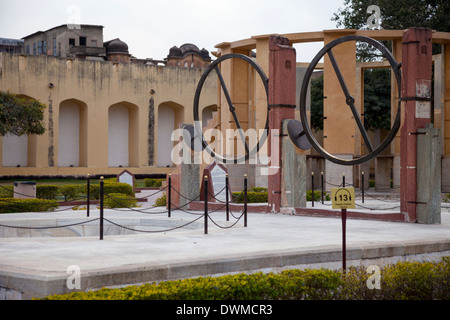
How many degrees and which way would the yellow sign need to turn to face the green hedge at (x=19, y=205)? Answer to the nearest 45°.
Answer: approximately 135° to its right

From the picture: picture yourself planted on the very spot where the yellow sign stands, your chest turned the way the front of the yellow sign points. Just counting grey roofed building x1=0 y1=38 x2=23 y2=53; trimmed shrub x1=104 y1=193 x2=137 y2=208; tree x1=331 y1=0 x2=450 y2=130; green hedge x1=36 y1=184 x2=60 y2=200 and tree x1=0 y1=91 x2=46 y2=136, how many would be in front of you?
0

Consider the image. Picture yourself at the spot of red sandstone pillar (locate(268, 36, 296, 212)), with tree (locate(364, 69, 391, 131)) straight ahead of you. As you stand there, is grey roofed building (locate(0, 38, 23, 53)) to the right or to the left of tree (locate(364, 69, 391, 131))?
left

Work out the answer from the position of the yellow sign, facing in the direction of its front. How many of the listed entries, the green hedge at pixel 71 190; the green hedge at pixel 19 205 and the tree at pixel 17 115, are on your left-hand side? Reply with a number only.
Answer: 0

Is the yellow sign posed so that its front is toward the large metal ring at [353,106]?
no

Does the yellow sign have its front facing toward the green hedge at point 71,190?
no

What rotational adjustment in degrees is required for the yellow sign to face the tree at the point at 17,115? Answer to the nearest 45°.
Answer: approximately 135° to its right

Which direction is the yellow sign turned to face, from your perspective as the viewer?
facing the viewer

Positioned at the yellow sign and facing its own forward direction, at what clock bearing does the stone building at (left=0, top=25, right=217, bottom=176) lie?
The stone building is roughly at 5 o'clock from the yellow sign.

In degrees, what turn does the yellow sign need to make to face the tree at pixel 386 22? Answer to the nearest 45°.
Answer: approximately 180°

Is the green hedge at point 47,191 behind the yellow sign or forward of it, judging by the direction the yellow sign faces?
behind

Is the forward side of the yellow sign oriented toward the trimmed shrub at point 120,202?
no

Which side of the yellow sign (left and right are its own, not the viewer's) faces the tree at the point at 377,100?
back

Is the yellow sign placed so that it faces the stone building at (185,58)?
no

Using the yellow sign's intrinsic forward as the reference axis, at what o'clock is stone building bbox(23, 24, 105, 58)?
The stone building is roughly at 5 o'clock from the yellow sign.

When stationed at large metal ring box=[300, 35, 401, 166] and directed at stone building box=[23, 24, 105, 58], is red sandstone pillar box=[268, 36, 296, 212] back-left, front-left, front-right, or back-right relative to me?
front-left
